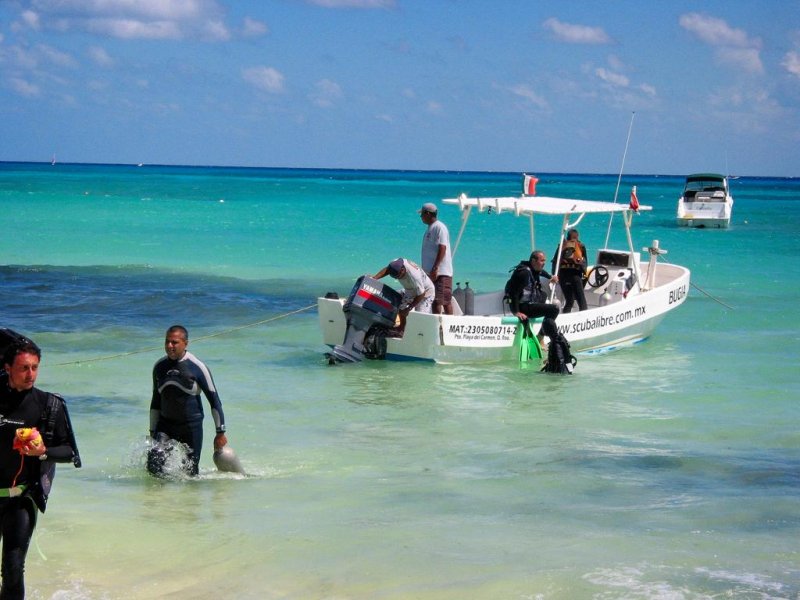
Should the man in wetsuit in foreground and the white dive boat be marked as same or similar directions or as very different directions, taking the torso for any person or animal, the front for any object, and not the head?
very different directions

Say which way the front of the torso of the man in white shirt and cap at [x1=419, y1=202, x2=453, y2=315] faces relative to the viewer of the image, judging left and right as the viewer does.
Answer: facing to the left of the viewer

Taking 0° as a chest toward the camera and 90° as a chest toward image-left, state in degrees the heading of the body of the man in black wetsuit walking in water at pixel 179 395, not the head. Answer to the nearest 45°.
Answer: approximately 45°

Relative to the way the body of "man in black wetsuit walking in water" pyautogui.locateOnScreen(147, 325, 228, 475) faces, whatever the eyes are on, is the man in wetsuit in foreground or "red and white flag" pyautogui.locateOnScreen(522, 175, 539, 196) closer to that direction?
the man in wetsuit in foreground

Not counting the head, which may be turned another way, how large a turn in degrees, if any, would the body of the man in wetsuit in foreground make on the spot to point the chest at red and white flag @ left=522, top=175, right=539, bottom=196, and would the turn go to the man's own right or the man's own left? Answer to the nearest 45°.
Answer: approximately 180°

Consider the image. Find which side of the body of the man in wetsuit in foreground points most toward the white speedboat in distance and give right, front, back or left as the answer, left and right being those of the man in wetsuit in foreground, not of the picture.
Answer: back
